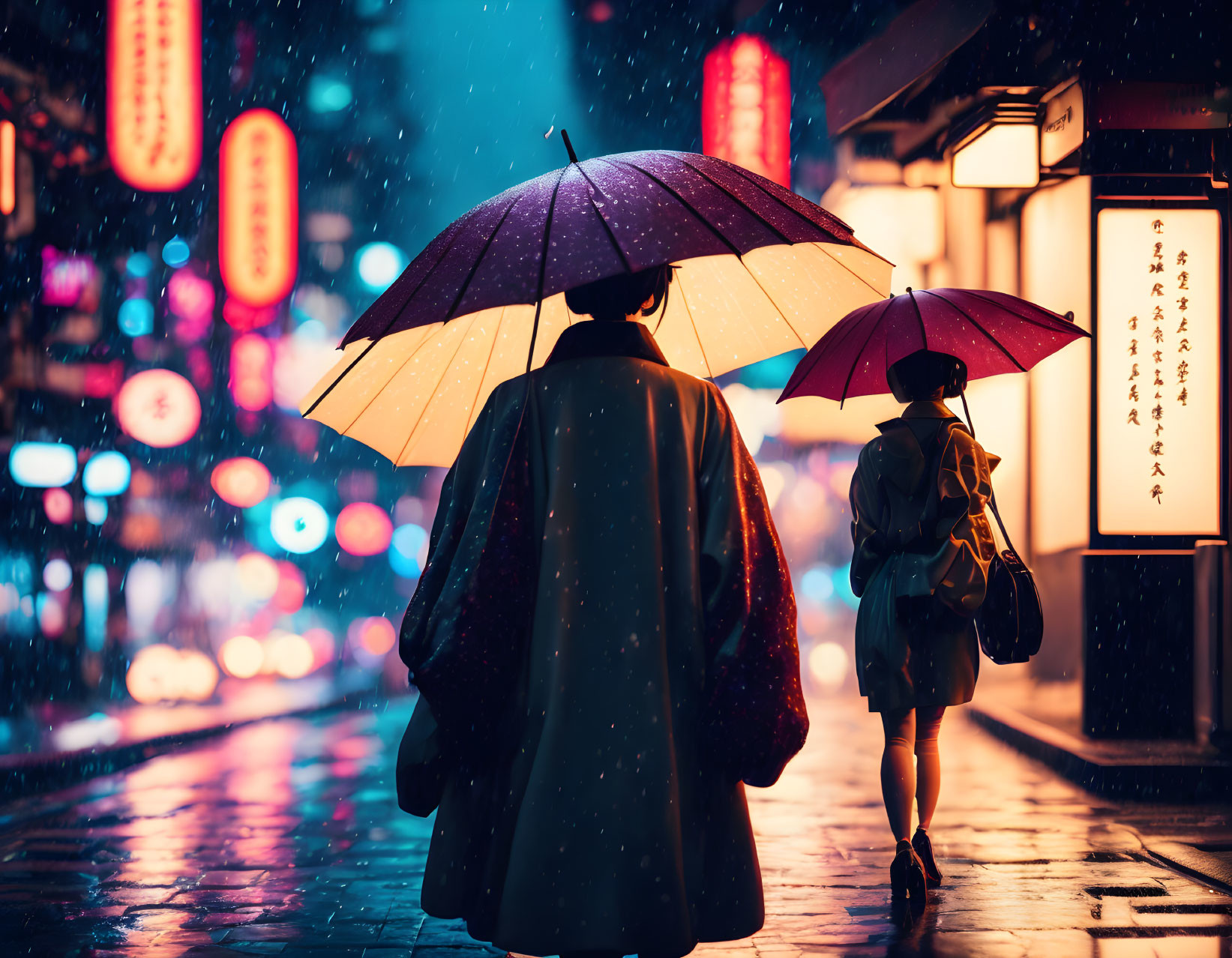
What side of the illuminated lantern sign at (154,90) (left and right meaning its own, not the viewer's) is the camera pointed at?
front

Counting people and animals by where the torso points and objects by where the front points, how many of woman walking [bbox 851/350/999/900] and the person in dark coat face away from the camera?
2

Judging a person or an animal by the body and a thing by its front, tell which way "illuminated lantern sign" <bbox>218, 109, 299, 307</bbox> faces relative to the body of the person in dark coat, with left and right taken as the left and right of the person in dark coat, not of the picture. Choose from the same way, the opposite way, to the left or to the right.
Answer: the opposite way

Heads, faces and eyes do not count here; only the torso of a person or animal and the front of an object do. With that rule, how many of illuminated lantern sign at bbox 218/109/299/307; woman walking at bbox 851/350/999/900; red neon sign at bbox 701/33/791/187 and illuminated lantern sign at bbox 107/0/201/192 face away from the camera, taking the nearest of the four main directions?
1

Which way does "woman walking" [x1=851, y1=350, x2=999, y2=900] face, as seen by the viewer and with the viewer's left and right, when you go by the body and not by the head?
facing away from the viewer

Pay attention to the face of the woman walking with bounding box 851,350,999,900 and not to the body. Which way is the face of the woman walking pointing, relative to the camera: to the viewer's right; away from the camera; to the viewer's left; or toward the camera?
away from the camera

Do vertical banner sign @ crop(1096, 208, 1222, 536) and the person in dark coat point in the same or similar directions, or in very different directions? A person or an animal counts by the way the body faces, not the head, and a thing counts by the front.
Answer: very different directions

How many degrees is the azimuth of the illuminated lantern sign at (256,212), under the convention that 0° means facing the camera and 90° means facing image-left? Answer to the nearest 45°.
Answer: approximately 0°

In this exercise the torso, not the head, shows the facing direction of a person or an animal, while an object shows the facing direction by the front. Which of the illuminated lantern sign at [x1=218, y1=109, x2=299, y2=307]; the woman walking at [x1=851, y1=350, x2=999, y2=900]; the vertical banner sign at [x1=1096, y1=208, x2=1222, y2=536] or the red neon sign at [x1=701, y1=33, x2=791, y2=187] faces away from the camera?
the woman walking

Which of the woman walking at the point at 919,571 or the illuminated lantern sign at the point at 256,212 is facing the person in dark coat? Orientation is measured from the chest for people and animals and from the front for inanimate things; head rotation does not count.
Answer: the illuminated lantern sign

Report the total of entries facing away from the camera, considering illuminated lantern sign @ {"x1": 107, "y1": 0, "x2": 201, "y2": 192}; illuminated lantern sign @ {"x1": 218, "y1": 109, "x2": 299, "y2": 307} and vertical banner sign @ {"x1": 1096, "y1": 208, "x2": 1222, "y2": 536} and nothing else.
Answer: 0

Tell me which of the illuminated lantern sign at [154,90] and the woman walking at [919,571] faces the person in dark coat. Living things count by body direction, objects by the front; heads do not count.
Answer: the illuminated lantern sign
